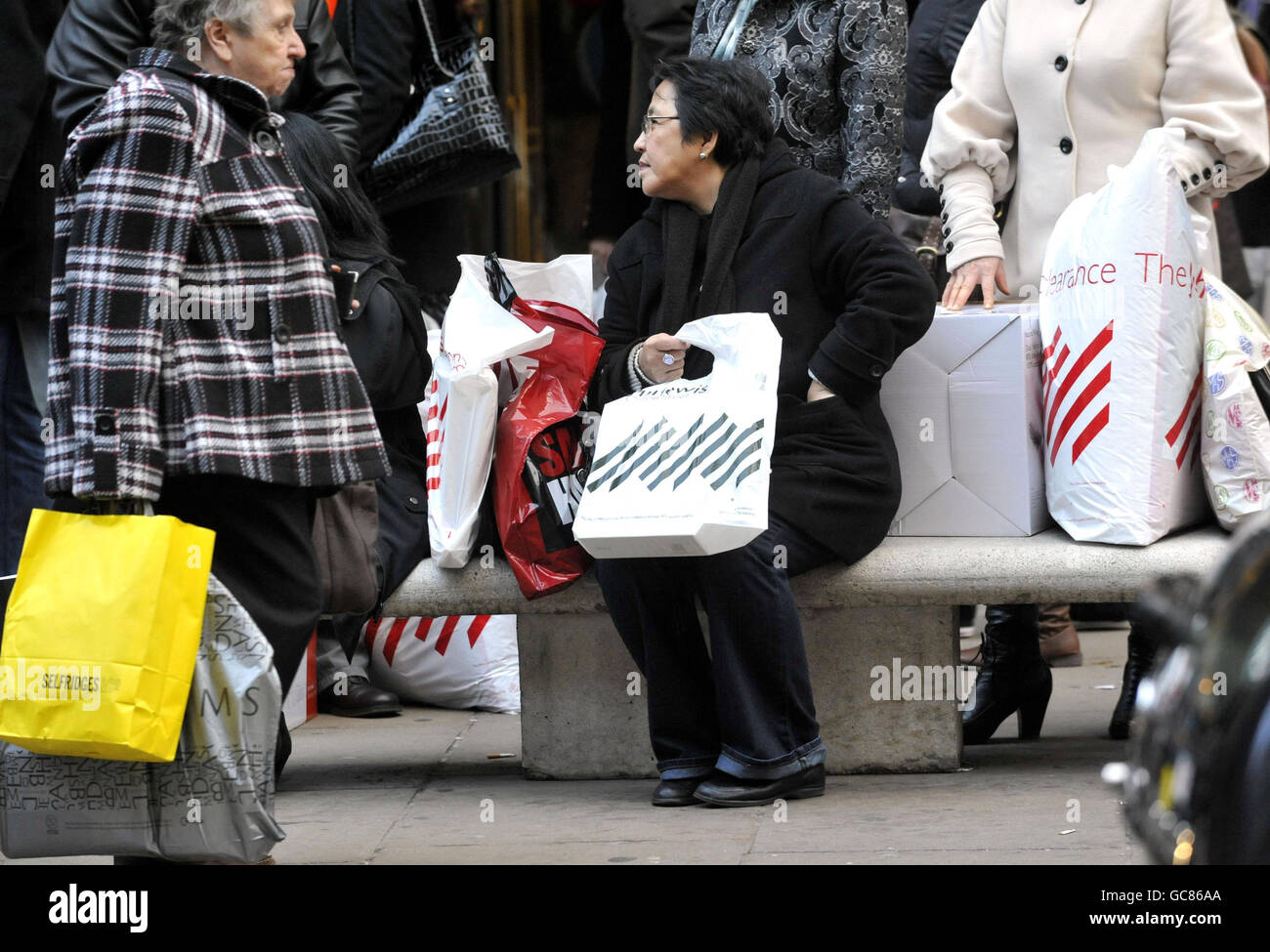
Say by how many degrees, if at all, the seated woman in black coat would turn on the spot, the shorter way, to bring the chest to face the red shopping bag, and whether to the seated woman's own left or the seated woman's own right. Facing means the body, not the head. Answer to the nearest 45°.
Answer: approximately 45° to the seated woman's own right

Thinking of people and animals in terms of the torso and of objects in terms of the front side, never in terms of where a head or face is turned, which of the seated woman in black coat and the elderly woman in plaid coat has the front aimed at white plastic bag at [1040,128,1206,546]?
the elderly woman in plaid coat

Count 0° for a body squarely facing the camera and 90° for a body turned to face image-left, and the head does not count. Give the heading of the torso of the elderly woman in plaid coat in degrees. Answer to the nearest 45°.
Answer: approximately 270°

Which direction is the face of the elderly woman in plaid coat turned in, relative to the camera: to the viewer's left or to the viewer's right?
to the viewer's right

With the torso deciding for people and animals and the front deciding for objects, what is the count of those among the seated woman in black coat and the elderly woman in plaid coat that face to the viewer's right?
1

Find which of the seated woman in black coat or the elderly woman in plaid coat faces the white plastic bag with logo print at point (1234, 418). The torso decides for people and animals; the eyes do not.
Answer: the elderly woman in plaid coat

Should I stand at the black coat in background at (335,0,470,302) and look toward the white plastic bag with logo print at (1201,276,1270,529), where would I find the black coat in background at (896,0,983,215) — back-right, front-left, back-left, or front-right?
front-left

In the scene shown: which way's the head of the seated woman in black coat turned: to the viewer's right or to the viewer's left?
to the viewer's left

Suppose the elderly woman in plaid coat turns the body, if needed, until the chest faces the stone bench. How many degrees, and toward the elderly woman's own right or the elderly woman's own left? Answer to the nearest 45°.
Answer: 0° — they already face it

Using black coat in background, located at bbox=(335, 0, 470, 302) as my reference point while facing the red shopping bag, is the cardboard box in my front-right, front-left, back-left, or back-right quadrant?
front-left

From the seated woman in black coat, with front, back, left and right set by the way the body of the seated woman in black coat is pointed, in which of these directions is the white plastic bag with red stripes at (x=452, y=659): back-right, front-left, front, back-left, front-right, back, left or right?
right

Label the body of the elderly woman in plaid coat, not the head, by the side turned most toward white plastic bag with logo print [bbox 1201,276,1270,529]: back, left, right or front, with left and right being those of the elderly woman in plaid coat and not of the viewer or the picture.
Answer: front

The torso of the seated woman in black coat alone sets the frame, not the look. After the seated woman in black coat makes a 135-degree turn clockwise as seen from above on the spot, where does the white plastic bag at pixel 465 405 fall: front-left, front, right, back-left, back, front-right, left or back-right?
left

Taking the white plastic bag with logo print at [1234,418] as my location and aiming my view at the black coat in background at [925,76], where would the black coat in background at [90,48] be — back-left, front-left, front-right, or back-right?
front-left
